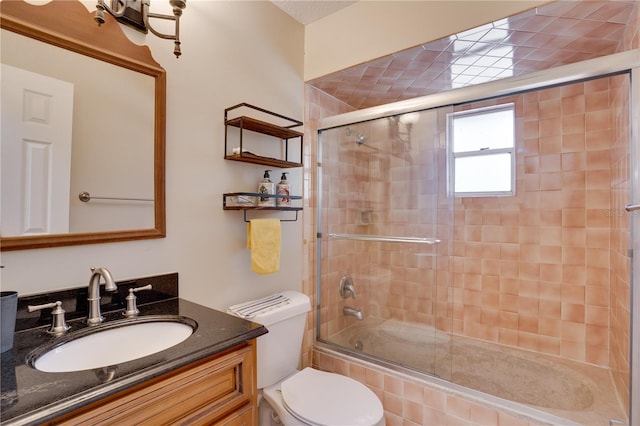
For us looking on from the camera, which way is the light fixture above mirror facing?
facing the viewer and to the right of the viewer

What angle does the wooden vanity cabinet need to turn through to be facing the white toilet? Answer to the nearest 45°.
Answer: approximately 90° to its left

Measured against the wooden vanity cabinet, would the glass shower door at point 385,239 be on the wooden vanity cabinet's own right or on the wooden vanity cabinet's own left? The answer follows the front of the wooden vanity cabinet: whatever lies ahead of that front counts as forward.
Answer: on the wooden vanity cabinet's own left

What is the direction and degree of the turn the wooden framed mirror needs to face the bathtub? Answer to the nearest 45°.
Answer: approximately 45° to its left

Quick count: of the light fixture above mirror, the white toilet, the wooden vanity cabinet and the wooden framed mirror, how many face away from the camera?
0

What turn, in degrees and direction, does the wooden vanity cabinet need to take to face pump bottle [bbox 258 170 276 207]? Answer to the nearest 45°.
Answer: approximately 90° to its left

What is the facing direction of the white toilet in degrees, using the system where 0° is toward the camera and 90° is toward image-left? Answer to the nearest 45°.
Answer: approximately 315°

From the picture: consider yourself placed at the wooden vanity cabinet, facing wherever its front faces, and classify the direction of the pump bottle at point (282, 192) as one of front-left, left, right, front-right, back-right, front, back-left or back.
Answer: left

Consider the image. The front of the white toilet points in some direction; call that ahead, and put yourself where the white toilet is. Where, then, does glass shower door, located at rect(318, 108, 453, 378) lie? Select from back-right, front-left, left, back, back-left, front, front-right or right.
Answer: left

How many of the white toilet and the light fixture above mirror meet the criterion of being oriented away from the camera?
0

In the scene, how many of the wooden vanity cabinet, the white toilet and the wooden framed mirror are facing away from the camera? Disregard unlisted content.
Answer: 0

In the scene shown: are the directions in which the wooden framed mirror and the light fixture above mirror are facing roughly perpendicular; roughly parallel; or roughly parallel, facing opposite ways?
roughly parallel

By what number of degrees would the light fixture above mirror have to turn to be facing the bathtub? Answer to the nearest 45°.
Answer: approximately 45° to its left
